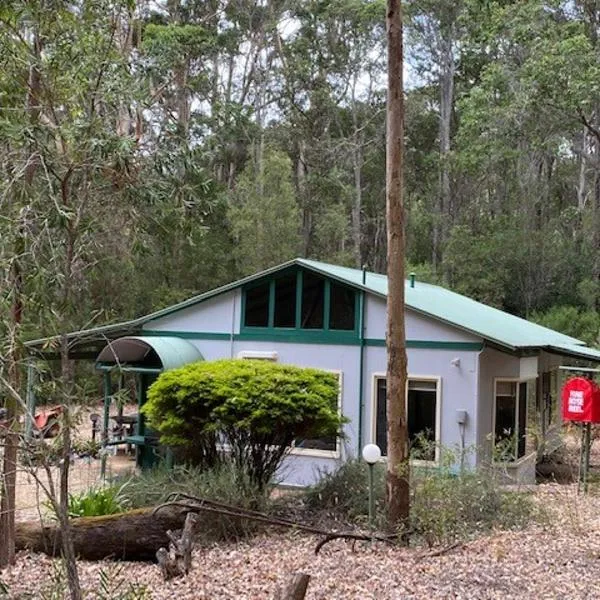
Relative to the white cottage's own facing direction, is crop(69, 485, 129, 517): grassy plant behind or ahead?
ahead

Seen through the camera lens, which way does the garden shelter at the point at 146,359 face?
facing the viewer and to the left of the viewer

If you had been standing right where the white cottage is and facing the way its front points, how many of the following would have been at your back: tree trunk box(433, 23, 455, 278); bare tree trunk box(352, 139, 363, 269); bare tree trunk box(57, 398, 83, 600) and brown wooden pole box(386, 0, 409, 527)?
2

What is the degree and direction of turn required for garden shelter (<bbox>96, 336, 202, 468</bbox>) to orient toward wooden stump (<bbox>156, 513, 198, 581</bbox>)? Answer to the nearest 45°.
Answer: approximately 45° to its left

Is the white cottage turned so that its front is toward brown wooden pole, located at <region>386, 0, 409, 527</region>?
yes

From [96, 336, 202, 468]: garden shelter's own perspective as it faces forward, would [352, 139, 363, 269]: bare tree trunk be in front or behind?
behind

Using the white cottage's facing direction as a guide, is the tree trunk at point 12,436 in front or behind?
in front

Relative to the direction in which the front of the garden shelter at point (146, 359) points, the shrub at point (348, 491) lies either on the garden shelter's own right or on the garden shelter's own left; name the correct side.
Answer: on the garden shelter's own left

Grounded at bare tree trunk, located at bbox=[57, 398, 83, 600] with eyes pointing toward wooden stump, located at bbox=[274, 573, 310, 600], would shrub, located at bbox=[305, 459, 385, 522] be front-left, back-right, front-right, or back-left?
front-left

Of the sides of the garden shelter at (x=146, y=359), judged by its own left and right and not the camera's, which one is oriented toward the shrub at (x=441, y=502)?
left

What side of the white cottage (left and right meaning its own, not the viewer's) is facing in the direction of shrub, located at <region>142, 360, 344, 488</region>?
front

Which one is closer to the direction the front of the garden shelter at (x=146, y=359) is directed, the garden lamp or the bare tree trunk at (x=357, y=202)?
the garden lamp

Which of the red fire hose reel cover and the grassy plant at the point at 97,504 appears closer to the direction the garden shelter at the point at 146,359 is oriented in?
the grassy plant

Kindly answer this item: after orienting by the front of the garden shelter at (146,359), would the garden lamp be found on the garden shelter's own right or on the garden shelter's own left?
on the garden shelter's own left

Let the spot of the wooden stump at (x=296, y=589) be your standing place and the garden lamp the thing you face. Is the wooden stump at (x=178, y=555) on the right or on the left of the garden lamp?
left

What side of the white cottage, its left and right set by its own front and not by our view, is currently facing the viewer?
front

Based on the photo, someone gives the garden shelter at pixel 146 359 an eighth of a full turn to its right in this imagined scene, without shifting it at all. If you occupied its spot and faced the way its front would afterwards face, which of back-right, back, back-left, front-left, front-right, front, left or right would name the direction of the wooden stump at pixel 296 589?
left
